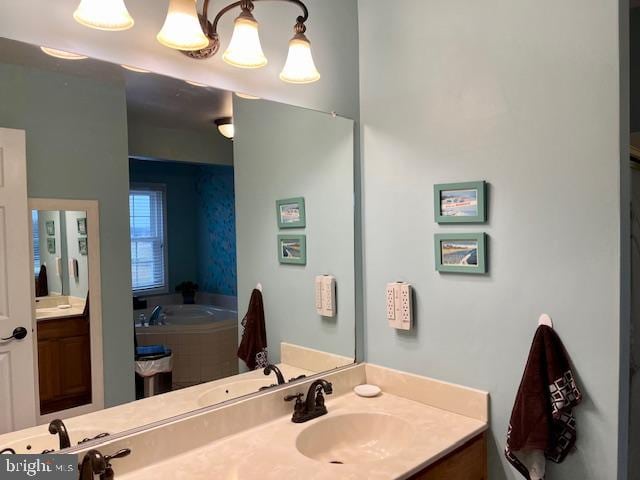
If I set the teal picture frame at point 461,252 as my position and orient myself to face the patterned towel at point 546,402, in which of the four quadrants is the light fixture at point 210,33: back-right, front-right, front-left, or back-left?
back-right

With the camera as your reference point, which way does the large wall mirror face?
facing the viewer and to the right of the viewer

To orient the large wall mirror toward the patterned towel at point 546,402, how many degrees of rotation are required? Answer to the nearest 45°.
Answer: approximately 45° to its left

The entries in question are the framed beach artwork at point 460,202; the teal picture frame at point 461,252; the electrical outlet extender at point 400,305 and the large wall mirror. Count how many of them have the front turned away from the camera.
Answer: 0

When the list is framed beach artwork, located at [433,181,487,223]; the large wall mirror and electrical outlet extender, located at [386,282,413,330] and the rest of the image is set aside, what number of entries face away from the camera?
0

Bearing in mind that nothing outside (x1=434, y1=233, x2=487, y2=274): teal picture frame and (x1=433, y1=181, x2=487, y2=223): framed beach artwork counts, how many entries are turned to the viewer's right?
0

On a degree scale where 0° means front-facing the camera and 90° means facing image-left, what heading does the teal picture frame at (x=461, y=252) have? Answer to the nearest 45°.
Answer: approximately 45°

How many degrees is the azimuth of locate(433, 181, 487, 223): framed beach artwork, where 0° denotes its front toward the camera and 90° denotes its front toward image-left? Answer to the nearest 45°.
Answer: approximately 45°

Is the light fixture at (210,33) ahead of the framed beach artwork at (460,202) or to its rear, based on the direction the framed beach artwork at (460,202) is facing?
ahead
